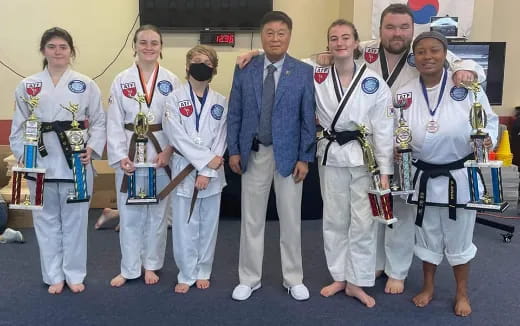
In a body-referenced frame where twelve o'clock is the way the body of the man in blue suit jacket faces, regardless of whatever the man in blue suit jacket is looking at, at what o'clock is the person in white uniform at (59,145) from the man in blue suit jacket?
The person in white uniform is roughly at 3 o'clock from the man in blue suit jacket.

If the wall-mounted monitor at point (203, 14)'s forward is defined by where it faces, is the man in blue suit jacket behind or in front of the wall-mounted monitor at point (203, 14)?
in front

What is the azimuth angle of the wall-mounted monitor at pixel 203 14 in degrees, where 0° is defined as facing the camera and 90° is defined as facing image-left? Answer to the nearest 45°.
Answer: approximately 0°

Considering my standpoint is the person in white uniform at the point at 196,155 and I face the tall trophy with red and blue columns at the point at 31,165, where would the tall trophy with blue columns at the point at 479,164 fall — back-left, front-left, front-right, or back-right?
back-left

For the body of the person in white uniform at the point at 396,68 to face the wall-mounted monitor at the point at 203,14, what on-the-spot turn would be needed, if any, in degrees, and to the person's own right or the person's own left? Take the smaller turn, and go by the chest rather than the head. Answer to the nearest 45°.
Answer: approximately 135° to the person's own right

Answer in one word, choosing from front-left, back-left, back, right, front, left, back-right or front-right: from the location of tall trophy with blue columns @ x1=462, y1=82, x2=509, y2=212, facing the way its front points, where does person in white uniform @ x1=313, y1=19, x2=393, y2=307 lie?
right

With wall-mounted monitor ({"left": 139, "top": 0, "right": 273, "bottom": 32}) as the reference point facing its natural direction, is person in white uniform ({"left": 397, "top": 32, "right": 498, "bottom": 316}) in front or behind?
in front

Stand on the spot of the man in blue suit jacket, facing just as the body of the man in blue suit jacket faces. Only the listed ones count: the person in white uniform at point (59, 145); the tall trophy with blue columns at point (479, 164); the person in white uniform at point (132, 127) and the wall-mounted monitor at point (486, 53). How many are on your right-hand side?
2
